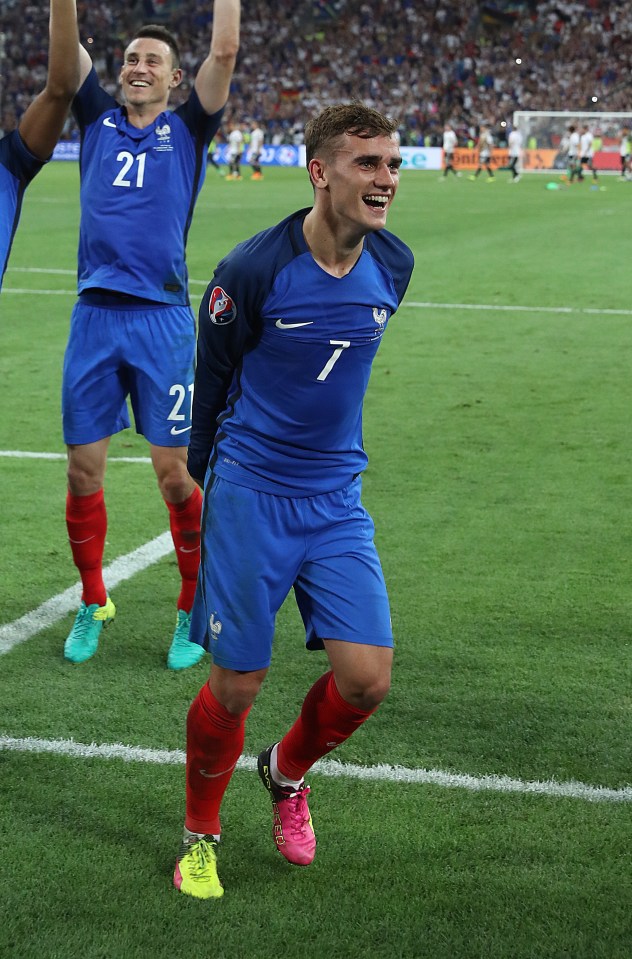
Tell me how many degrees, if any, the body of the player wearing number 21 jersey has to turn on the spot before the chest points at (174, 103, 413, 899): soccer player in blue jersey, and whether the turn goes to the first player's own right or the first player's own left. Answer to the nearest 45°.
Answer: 0° — they already face them

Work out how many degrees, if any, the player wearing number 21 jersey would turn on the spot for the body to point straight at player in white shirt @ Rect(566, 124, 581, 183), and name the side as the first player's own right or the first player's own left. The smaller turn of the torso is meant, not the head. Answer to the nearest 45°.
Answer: approximately 180°

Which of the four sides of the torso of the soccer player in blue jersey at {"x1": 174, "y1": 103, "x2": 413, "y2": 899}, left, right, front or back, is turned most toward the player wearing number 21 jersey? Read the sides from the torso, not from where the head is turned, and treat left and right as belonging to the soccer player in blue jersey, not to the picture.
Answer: back

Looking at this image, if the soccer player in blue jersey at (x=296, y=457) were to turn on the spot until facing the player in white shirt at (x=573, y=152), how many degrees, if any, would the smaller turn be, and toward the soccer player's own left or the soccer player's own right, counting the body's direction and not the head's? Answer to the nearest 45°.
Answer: approximately 135° to the soccer player's own left

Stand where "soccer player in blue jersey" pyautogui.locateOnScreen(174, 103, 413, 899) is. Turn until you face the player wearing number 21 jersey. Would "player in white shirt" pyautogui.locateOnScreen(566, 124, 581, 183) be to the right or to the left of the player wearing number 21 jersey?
right

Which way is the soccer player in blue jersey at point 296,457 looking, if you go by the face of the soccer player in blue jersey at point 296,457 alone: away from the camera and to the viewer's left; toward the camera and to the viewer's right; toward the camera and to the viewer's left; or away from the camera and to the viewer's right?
toward the camera and to the viewer's right

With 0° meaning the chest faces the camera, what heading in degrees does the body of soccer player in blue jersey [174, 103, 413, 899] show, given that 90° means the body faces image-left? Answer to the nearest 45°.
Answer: approximately 315°

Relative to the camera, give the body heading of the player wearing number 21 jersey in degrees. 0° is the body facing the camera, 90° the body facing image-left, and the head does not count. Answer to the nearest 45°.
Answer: approximately 0°

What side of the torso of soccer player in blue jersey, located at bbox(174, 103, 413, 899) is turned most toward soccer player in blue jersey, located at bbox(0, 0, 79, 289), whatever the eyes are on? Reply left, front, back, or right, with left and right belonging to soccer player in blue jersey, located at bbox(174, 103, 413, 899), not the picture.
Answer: back
